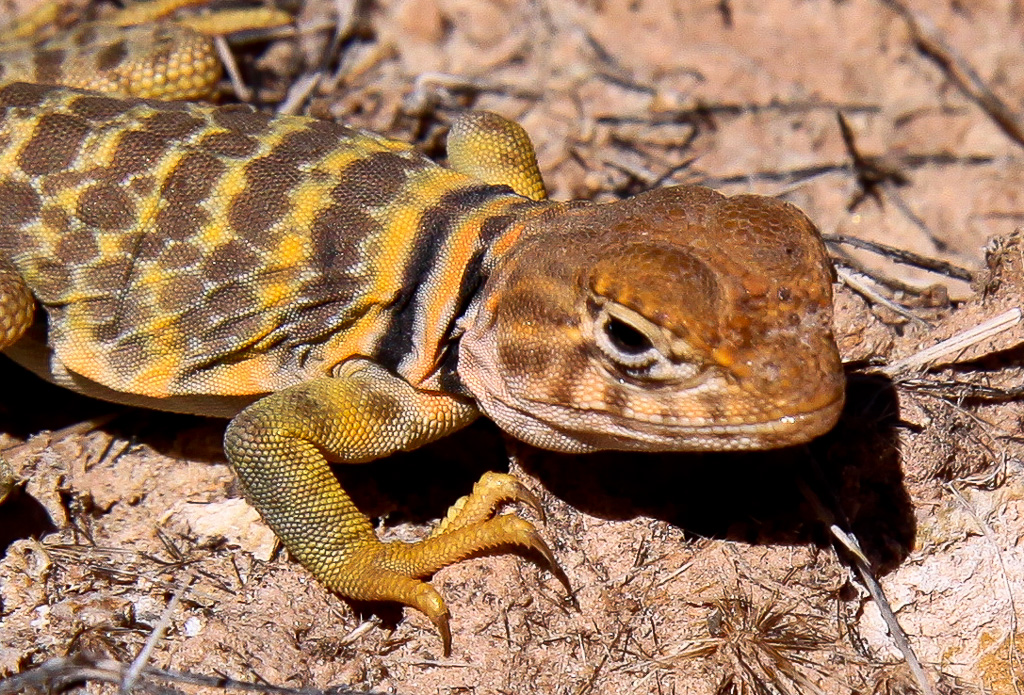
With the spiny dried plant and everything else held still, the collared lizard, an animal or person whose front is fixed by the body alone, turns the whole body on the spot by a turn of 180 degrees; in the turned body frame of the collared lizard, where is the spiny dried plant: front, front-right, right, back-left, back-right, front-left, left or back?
back

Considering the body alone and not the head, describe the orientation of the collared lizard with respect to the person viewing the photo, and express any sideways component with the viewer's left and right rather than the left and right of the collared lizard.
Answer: facing the viewer and to the right of the viewer
